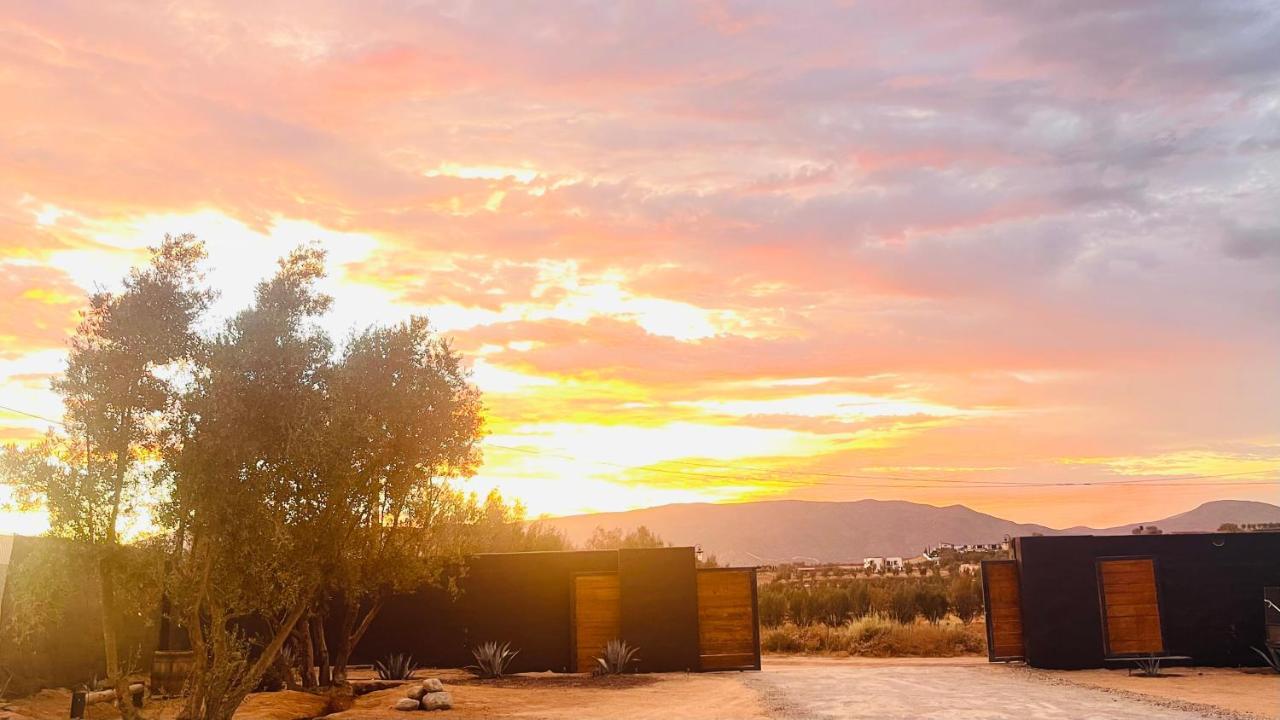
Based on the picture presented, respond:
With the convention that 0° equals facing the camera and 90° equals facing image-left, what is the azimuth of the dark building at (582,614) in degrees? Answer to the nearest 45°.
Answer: approximately 0°

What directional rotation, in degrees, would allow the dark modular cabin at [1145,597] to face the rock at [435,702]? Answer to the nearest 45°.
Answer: approximately 45° to its right

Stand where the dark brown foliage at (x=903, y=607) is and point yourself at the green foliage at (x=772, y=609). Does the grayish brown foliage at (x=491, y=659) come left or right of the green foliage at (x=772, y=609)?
left

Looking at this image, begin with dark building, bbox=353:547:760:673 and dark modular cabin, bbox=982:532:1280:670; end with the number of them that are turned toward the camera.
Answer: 2

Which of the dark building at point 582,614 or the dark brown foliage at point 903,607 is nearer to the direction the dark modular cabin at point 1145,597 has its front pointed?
the dark building

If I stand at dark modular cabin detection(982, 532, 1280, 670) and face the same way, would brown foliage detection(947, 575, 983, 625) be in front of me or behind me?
behind

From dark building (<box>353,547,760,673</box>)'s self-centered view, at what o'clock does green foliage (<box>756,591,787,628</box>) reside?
The green foliage is roughly at 7 o'clock from the dark building.

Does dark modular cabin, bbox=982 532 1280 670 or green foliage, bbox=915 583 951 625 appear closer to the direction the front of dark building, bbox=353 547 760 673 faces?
the dark modular cabin

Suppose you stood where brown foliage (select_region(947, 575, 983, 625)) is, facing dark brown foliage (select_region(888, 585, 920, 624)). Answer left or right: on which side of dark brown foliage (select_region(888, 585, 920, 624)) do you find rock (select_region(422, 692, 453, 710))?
left

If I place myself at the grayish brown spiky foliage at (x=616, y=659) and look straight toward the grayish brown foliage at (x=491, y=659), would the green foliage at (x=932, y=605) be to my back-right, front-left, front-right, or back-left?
back-right

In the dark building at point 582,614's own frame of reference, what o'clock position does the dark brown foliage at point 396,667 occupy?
The dark brown foliage is roughly at 3 o'clock from the dark building.
